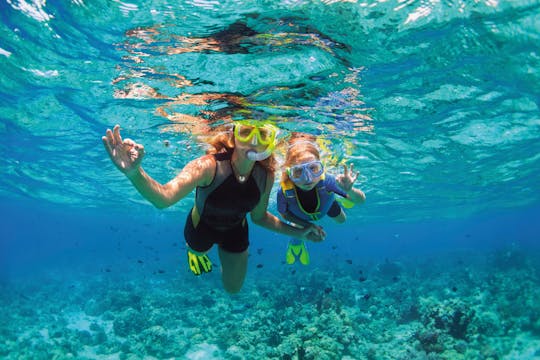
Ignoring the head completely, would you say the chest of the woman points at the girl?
no

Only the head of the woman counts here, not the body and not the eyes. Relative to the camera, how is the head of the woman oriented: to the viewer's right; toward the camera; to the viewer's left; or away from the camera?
toward the camera

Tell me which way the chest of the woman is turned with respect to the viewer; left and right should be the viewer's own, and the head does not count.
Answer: facing the viewer

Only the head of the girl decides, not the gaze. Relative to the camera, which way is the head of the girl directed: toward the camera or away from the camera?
toward the camera
